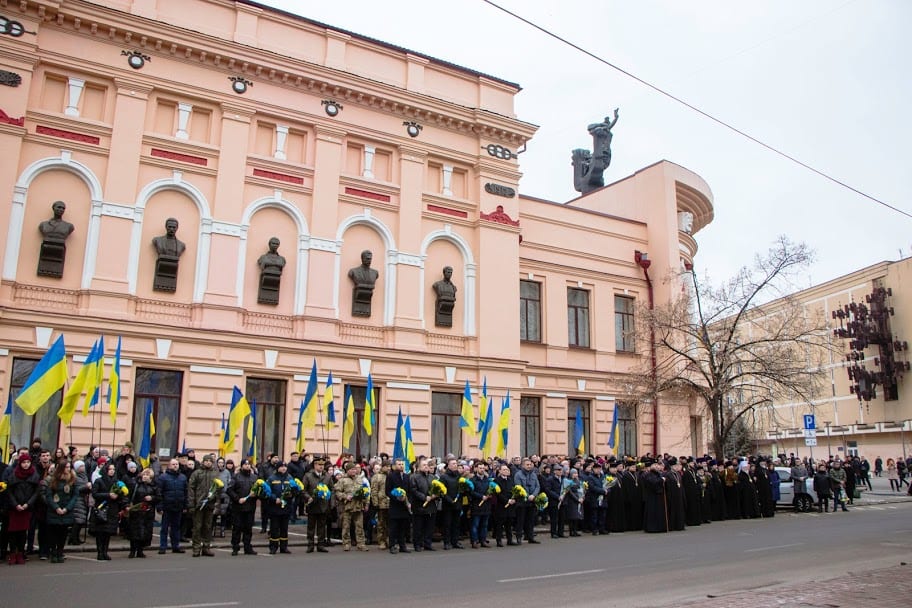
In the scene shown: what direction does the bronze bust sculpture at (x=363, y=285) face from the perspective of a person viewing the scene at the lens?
facing the viewer and to the right of the viewer

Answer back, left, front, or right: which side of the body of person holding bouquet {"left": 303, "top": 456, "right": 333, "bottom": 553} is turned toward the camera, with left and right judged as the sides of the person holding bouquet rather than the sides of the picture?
front

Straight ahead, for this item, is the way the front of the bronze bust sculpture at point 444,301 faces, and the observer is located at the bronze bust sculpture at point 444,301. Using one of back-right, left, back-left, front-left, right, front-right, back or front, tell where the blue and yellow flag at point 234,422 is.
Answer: right

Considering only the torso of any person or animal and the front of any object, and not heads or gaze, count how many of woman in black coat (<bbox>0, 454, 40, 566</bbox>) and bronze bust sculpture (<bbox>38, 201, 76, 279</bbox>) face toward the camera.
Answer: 2

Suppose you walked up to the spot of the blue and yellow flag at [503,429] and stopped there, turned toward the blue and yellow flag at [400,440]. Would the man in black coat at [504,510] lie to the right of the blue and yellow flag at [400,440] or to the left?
left

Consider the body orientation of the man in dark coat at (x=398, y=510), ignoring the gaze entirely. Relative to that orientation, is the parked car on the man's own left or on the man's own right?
on the man's own left

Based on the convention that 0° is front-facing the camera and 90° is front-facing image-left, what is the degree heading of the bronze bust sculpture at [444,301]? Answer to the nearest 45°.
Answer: approximately 315°

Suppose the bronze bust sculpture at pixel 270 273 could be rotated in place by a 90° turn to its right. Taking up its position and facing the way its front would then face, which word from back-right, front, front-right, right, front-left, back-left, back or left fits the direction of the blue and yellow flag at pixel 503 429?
back-left

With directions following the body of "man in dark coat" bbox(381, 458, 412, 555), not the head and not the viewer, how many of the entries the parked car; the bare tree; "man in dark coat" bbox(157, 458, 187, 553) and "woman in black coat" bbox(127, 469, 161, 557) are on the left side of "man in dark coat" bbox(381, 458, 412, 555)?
2

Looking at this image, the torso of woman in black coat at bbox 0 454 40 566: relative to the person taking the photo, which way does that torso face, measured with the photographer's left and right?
facing the viewer

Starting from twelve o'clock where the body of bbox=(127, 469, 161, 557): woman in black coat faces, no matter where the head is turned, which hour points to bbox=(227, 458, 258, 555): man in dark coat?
The man in dark coat is roughly at 9 o'clock from the woman in black coat.

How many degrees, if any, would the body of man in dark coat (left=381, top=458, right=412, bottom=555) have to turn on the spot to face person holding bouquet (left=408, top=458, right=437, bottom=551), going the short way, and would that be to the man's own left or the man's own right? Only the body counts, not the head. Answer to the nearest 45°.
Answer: approximately 45° to the man's own left
